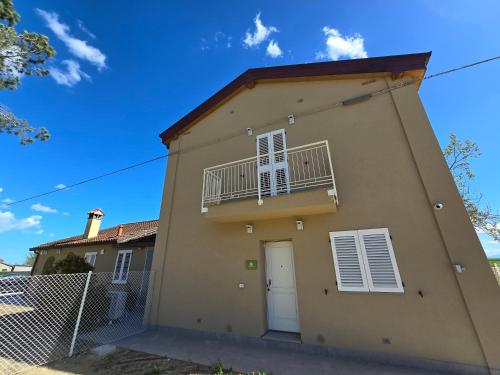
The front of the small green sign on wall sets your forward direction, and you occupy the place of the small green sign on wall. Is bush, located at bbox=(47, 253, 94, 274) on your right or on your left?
on your right

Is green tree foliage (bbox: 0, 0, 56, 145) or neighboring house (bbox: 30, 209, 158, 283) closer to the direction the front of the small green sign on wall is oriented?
the green tree foliage

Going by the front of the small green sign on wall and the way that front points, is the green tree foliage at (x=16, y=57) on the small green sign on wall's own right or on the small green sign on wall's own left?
on the small green sign on wall's own right

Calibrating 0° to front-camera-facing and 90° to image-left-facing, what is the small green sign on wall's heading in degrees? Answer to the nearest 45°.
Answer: approximately 0°

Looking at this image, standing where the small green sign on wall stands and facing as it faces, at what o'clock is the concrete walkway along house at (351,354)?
The concrete walkway along house is roughly at 10 o'clock from the small green sign on wall.

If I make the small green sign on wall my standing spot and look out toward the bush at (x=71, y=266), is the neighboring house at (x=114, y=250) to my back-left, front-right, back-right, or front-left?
front-right

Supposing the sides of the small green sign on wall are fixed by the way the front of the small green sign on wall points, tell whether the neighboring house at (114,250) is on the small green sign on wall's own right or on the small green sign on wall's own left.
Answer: on the small green sign on wall's own right
